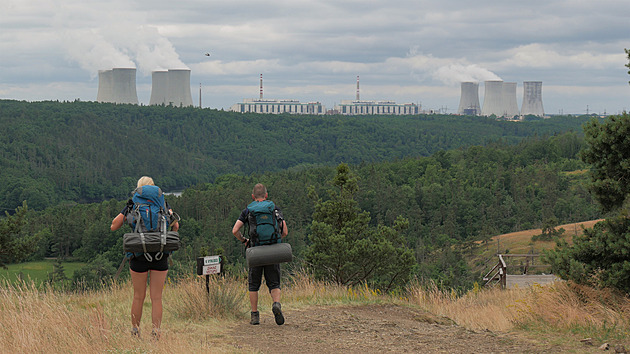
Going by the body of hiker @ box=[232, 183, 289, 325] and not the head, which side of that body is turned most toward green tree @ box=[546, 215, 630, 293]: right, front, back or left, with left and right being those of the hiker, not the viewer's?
right

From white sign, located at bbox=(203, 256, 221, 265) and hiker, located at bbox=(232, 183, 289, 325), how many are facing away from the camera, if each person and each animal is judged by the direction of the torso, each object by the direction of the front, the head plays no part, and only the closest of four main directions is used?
1

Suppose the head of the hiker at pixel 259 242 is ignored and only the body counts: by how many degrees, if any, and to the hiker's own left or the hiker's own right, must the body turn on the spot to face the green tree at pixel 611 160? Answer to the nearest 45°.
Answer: approximately 90° to the hiker's own right

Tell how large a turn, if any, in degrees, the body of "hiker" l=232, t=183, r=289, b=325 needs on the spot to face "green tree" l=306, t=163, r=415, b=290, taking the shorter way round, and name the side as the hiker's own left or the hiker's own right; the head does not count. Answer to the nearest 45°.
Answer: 0° — they already face it

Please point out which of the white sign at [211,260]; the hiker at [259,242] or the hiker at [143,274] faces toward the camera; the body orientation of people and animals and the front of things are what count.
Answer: the white sign

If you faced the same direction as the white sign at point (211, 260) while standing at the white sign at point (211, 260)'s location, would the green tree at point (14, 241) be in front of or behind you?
behind

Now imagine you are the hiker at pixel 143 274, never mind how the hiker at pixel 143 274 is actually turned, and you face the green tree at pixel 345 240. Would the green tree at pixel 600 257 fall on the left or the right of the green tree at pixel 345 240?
right

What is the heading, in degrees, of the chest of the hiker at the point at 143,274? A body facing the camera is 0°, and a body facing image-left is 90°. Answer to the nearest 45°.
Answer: approximately 180°

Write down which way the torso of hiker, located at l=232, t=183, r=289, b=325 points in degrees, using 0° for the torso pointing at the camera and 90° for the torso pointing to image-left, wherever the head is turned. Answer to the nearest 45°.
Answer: approximately 180°

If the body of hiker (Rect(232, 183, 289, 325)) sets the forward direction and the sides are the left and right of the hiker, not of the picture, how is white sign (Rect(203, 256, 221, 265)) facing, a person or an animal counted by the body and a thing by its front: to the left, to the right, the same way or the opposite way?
the opposite way

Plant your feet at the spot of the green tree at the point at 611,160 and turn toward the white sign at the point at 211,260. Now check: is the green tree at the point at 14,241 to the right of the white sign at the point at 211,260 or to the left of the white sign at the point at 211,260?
right

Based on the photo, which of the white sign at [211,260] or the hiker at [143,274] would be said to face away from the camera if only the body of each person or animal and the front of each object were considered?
the hiker

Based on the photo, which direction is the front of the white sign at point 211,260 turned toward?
toward the camera

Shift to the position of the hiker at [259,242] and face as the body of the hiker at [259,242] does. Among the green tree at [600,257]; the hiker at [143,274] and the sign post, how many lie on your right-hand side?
1
